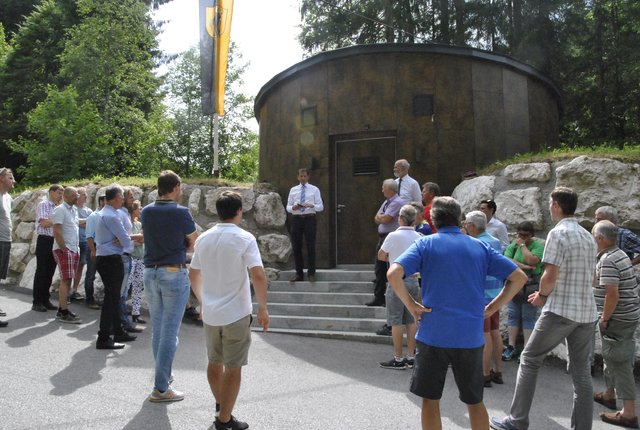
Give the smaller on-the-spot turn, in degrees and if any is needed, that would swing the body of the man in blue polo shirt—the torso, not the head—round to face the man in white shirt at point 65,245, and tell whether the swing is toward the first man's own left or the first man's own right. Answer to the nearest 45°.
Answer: approximately 45° to the first man's own left

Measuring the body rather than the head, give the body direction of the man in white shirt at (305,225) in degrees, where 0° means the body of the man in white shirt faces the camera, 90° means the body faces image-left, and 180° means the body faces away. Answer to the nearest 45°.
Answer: approximately 0°

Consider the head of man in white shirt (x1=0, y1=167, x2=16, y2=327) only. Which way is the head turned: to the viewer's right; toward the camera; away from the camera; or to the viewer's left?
to the viewer's right

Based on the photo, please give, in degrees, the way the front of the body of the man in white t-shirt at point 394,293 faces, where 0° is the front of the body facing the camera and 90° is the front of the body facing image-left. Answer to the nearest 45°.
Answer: approximately 135°

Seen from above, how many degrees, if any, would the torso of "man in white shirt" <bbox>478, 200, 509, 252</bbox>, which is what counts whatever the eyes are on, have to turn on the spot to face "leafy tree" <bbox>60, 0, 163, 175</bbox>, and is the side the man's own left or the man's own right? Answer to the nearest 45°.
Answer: approximately 45° to the man's own right

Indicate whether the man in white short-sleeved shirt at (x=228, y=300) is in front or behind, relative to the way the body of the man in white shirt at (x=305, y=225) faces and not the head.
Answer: in front

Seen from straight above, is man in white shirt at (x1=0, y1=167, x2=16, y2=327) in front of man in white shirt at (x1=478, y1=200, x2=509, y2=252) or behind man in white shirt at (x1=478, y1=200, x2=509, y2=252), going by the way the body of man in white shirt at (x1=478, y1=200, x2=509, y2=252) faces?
in front

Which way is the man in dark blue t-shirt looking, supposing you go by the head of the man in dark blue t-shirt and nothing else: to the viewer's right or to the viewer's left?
to the viewer's right

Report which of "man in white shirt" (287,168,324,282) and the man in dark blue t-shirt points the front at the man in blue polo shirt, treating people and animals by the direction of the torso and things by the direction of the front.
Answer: the man in white shirt

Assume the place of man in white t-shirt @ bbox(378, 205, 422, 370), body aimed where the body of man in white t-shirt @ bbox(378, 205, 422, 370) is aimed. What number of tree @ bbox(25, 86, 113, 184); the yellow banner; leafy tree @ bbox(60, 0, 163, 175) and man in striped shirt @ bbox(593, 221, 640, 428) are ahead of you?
3

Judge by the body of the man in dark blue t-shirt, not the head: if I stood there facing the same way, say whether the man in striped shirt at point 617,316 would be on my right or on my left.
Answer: on my right

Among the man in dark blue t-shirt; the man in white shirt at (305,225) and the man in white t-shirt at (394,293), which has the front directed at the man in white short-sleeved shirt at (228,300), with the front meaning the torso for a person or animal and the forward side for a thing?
the man in white shirt

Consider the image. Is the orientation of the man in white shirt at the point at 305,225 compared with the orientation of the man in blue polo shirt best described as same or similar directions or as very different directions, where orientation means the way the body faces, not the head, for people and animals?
very different directions

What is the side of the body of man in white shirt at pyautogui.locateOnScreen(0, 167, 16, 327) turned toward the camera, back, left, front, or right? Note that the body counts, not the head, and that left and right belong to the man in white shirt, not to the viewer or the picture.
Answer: right

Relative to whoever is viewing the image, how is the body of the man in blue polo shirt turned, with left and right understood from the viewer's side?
facing away from the viewer

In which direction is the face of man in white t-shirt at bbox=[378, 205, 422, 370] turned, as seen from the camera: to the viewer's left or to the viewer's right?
to the viewer's left

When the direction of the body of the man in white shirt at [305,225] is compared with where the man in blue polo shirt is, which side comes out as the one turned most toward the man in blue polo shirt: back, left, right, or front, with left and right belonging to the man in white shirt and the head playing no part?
front

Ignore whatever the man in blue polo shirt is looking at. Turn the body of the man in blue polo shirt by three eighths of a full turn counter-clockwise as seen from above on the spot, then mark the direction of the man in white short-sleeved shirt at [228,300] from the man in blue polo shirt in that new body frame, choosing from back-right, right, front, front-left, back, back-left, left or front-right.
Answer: front-right

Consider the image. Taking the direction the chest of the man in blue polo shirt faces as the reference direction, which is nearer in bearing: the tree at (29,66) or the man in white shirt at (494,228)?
the man in white shirt
